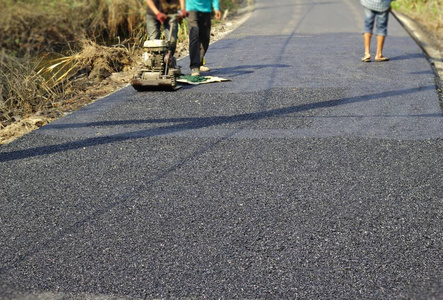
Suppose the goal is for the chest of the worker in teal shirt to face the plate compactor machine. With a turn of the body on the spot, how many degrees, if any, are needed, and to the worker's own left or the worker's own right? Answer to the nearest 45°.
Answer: approximately 90° to the worker's own right

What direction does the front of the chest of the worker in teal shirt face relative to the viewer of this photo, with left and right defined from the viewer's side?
facing the viewer and to the right of the viewer

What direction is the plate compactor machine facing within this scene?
toward the camera

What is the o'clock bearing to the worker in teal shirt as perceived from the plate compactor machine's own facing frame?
The worker in teal shirt is roughly at 7 o'clock from the plate compactor machine.

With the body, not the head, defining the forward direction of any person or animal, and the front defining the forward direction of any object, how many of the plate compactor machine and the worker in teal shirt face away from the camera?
0
